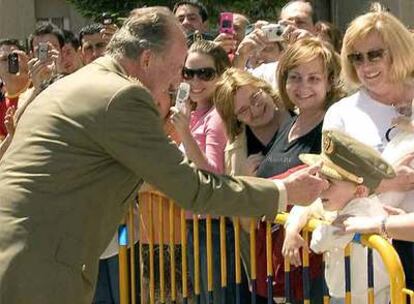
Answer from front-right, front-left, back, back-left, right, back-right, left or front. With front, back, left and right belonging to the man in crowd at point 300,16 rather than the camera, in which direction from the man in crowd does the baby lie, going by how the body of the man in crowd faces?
front-left

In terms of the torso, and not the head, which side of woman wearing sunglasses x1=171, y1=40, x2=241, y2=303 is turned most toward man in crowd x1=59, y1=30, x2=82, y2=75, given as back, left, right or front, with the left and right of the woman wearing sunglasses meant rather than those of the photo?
right

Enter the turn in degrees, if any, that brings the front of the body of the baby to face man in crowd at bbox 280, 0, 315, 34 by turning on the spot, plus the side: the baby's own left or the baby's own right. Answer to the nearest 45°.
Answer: approximately 90° to the baby's own right

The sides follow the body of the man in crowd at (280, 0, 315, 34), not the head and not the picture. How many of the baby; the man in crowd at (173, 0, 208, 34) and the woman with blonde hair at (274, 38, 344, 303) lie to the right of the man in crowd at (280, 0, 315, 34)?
1

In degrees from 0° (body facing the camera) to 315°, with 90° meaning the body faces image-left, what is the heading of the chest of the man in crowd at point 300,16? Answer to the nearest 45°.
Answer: approximately 45°

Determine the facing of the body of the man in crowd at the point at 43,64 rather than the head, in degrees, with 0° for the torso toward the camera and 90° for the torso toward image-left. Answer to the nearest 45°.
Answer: approximately 0°

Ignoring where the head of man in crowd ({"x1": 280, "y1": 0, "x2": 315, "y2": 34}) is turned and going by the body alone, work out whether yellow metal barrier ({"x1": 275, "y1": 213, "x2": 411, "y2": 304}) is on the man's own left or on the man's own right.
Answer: on the man's own left

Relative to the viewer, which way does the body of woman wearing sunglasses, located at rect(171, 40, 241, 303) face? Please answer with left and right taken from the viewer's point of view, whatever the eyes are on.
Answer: facing the viewer and to the left of the viewer

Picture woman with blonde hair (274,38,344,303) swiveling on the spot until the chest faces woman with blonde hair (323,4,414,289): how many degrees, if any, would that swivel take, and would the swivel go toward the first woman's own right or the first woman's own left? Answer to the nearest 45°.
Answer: approximately 90° to the first woman's own left

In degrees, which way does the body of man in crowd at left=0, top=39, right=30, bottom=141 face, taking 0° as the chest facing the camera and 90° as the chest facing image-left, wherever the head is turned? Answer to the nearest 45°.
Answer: approximately 315°

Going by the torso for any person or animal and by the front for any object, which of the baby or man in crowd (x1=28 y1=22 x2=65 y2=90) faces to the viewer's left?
the baby

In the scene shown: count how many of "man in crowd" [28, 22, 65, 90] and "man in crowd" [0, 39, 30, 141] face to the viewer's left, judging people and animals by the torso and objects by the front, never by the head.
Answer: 0

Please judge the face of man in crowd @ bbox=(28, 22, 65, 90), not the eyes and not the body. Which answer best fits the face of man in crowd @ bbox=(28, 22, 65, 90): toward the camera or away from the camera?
toward the camera

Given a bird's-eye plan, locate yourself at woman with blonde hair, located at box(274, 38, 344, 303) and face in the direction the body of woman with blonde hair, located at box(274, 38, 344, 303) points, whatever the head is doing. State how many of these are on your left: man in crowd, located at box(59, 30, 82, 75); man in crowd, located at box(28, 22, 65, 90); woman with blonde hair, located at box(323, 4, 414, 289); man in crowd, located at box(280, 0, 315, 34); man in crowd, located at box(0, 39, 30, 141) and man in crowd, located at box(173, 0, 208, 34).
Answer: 1
